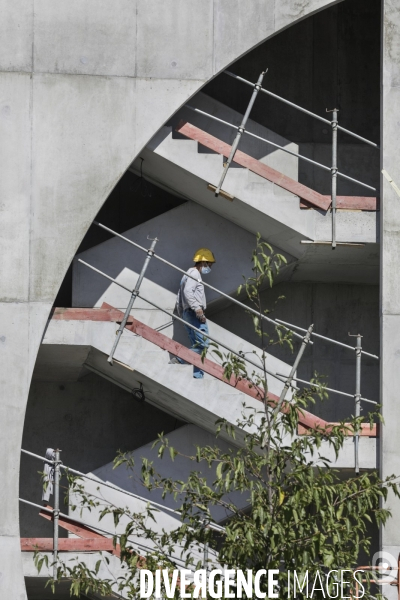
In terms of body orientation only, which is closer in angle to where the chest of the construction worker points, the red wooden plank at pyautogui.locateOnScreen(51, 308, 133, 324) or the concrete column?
the concrete column

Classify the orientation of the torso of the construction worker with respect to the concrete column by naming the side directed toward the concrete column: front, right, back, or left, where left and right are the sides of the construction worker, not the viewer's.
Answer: front

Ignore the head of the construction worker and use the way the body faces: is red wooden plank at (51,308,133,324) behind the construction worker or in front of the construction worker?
behind

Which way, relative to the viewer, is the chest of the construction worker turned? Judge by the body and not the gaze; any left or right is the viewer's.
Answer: facing to the right of the viewer
